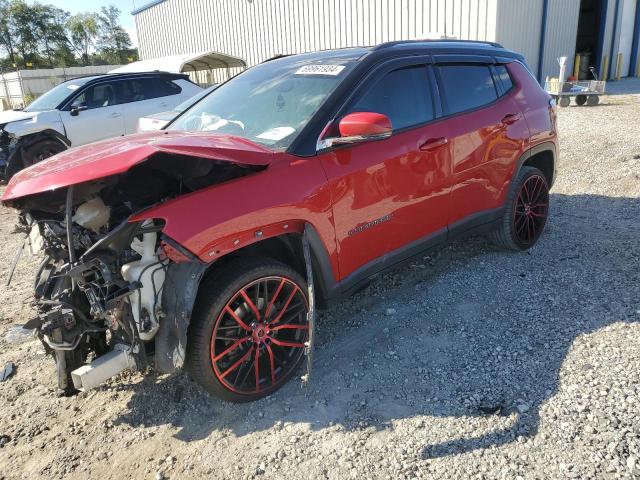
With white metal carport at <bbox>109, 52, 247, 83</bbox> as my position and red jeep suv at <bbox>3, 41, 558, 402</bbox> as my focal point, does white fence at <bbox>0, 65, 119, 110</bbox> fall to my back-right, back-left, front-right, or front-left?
back-right

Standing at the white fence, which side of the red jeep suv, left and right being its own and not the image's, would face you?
right

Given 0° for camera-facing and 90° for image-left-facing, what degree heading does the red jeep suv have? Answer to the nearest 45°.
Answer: approximately 45°

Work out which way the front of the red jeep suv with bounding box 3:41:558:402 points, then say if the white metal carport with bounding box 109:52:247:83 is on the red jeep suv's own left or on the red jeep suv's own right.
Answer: on the red jeep suv's own right
